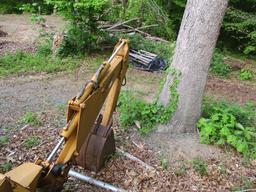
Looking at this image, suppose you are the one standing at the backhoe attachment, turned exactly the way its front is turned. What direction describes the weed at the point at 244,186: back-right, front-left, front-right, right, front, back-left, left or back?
front-right

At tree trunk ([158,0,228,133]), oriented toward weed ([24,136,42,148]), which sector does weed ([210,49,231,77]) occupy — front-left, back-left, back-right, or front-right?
back-right

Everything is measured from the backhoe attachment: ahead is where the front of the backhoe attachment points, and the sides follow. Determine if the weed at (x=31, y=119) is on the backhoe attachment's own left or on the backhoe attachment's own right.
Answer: on the backhoe attachment's own left

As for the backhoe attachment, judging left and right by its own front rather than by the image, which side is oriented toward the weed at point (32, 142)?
left

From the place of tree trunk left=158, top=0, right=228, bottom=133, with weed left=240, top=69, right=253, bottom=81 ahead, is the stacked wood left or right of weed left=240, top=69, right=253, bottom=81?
left

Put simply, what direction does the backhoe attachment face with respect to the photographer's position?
facing away from the viewer and to the right of the viewer

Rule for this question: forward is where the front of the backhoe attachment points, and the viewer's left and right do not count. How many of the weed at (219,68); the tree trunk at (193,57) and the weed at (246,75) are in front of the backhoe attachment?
3

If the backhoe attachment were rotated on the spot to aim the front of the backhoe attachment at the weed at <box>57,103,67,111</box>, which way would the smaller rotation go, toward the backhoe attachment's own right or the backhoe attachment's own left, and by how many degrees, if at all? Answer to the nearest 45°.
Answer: approximately 45° to the backhoe attachment's own left

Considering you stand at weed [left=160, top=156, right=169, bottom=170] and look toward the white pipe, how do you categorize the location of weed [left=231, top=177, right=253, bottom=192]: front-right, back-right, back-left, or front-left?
back-left

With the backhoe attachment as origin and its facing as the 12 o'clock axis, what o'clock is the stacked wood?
The stacked wood is roughly at 11 o'clock from the backhoe attachment.

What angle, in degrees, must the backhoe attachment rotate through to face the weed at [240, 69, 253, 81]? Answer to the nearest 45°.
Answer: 0° — it already faces it

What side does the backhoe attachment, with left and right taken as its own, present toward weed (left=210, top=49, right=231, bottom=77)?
front
